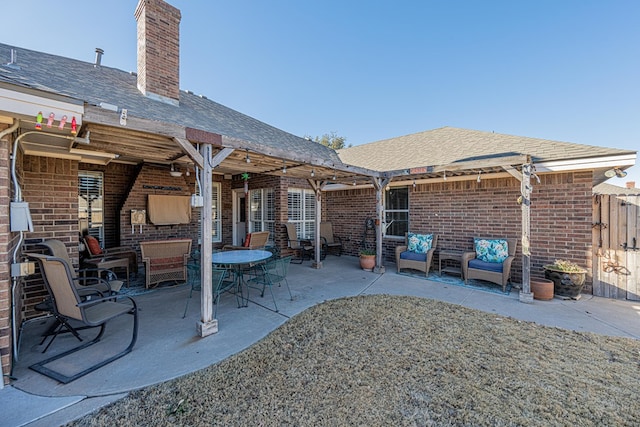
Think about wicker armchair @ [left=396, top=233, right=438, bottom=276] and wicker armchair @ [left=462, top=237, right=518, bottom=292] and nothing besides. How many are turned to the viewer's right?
0

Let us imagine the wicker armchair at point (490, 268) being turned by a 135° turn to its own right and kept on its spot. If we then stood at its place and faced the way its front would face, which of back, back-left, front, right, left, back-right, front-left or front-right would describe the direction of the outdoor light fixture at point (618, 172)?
right

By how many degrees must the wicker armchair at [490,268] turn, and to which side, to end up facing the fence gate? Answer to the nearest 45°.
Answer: approximately 135° to its left

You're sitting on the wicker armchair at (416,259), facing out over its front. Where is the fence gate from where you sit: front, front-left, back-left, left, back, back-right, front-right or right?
back-left

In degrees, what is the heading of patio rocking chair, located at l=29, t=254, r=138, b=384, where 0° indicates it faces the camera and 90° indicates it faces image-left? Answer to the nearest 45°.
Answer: approximately 225°

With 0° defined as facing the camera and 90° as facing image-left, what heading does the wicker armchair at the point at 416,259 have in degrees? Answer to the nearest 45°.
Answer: approximately 45°

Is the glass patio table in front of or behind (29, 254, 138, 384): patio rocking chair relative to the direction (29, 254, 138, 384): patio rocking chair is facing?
in front
